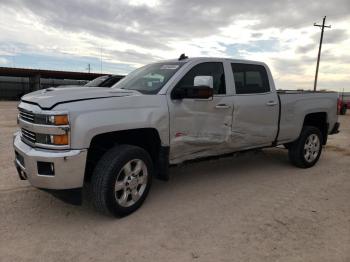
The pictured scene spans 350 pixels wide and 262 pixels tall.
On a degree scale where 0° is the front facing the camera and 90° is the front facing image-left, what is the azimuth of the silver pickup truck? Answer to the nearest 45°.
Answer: approximately 45°

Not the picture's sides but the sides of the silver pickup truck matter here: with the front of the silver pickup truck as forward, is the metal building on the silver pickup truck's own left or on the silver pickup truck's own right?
on the silver pickup truck's own right
